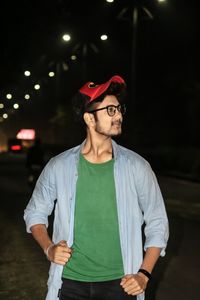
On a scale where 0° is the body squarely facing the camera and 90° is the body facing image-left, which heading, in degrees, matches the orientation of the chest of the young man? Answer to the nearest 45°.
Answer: approximately 0°
